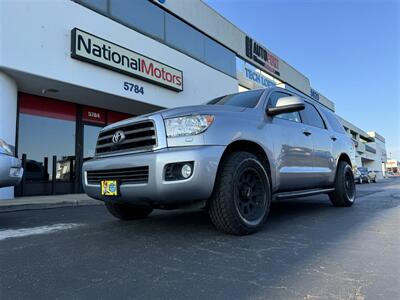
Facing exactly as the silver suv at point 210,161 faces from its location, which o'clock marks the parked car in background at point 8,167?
The parked car in background is roughly at 2 o'clock from the silver suv.

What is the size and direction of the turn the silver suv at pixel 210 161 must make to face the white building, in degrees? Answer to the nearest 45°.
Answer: approximately 90° to its right

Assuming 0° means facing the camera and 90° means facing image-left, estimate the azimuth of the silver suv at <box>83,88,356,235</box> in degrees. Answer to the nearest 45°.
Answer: approximately 45°

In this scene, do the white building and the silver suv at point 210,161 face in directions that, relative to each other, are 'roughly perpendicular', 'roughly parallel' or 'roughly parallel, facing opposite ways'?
roughly perpendicular

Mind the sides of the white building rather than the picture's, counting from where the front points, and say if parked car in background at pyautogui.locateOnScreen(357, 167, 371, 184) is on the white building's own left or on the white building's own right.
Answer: on the white building's own left
